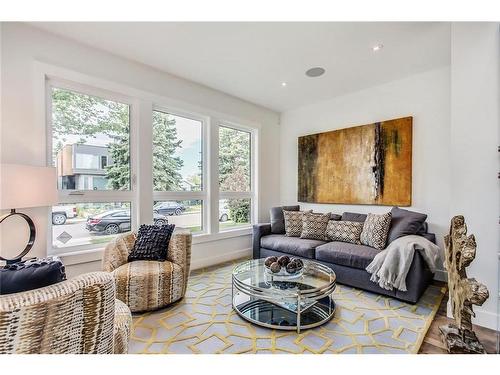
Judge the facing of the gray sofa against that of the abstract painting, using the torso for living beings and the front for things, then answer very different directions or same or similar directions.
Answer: same or similar directions

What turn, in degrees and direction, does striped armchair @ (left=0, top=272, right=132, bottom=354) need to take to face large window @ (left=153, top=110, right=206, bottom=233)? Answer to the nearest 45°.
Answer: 0° — it already faces it

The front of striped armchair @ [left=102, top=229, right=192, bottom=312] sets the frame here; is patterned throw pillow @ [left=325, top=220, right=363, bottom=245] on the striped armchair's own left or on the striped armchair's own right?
on the striped armchair's own left

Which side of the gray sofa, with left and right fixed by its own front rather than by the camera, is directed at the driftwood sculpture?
left

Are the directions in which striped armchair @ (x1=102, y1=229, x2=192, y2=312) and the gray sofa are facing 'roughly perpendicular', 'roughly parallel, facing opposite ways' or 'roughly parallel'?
roughly perpendicular

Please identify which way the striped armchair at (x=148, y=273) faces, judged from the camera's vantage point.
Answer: facing the viewer

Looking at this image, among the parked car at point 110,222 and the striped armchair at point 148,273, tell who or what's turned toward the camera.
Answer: the striped armchair

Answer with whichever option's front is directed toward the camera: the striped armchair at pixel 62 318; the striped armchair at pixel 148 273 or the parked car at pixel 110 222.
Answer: the striped armchair at pixel 148 273

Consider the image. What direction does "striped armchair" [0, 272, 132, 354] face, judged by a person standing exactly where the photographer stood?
facing away from the viewer and to the right of the viewer

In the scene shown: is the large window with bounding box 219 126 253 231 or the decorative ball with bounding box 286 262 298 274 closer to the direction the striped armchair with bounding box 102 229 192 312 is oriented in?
the decorative ball

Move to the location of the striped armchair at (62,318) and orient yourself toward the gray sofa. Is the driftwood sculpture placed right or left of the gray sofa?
right

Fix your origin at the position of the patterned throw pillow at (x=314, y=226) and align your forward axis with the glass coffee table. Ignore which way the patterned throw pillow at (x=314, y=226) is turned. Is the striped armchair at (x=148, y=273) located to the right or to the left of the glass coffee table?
right

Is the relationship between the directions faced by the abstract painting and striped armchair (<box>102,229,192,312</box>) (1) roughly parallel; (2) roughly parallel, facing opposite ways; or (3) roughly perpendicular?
roughly perpendicular

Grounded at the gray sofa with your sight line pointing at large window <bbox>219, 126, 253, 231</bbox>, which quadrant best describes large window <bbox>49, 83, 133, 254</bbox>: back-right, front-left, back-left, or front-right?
front-left

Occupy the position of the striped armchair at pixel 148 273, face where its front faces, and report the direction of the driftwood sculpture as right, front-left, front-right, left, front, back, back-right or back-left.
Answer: front-left
